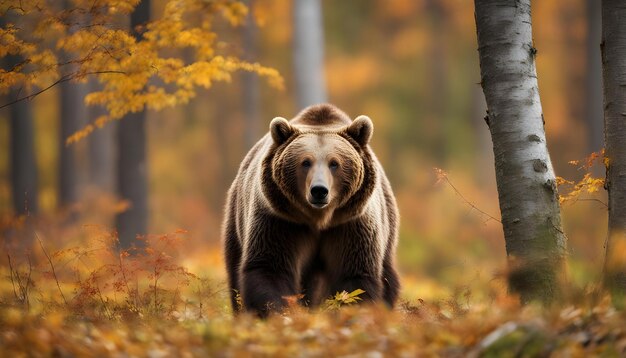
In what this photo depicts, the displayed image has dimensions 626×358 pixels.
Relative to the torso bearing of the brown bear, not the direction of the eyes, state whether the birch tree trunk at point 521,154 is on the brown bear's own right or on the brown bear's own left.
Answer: on the brown bear's own left

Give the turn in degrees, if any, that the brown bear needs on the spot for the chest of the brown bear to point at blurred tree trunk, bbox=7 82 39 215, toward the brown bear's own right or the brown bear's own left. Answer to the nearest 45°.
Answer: approximately 135° to the brown bear's own right

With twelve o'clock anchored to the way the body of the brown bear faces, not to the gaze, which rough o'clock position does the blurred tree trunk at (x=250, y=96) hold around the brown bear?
The blurred tree trunk is roughly at 6 o'clock from the brown bear.

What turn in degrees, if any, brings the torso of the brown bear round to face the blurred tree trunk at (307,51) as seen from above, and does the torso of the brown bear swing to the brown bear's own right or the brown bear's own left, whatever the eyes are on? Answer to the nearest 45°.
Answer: approximately 180°

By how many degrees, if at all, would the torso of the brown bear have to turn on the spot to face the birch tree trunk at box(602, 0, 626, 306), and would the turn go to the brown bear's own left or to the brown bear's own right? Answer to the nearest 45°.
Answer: approximately 90° to the brown bear's own left

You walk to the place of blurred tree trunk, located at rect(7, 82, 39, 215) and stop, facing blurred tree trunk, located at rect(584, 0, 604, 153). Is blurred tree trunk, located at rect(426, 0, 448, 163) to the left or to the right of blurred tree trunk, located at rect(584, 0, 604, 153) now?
left

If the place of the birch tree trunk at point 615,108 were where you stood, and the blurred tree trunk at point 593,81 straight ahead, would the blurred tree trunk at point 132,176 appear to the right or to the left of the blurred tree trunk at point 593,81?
left

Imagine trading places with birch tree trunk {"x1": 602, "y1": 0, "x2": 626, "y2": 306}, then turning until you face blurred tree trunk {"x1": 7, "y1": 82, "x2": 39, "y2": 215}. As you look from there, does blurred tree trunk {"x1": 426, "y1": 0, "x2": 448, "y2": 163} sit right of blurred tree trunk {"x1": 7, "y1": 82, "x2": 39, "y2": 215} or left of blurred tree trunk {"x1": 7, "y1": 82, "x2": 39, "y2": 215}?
right

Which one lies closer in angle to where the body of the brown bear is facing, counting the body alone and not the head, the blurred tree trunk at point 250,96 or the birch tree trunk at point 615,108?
the birch tree trunk

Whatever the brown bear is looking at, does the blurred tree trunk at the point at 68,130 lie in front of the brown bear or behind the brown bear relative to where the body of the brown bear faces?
behind

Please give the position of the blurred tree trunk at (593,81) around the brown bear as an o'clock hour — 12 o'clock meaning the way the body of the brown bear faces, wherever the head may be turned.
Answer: The blurred tree trunk is roughly at 7 o'clock from the brown bear.

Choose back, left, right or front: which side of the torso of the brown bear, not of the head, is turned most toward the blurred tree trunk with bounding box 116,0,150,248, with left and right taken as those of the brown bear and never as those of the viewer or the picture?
back

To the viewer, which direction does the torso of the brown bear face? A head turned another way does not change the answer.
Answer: toward the camera

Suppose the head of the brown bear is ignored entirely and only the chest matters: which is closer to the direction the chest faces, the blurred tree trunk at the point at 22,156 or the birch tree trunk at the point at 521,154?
the birch tree trunk
